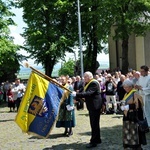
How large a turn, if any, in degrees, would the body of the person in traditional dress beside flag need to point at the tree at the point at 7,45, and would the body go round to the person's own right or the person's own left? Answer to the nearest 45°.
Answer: approximately 135° to the person's own right

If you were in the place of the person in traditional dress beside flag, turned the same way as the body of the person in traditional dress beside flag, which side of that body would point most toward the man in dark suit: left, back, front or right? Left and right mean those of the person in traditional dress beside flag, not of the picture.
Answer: left

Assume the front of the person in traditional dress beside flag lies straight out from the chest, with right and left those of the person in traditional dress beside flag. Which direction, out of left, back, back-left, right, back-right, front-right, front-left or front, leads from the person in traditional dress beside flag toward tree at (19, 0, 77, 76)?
back-right

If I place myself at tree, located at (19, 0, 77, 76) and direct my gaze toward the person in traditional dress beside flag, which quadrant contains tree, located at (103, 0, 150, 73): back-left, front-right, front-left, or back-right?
front-left

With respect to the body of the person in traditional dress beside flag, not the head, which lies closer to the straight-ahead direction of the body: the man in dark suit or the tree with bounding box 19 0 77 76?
the man in dark suit

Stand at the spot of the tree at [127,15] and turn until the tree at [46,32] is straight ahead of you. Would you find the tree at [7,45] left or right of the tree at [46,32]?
left

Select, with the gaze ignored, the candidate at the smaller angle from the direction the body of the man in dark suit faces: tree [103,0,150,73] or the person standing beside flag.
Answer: the person standing beside flag

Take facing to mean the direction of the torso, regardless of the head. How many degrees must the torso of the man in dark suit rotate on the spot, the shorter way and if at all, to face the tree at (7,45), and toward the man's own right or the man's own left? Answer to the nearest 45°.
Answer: approximately 90° to the man's own right

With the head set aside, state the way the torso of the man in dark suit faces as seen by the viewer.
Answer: to the viewer's left

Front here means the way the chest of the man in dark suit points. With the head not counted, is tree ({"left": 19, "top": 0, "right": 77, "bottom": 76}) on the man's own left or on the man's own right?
on the man's own right

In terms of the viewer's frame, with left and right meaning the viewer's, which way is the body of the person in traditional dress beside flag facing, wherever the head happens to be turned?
facing the viewer and to the left of the viewer

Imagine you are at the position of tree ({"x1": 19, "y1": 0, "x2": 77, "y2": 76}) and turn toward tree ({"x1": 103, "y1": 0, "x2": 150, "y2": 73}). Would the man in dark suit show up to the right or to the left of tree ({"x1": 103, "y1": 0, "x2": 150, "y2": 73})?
right
